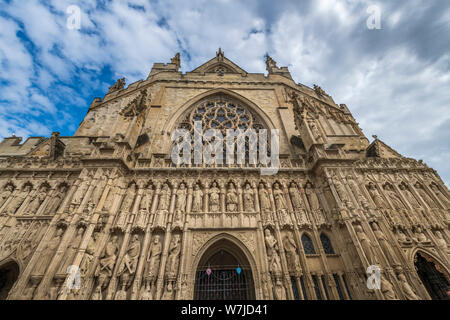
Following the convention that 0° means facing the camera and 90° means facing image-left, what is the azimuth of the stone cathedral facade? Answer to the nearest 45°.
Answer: approximately 0°
